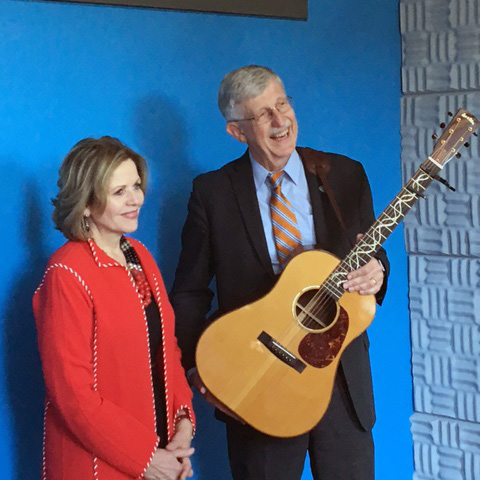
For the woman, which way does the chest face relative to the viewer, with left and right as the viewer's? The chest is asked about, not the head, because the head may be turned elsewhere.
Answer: facing the viewer and to the right of the viewer

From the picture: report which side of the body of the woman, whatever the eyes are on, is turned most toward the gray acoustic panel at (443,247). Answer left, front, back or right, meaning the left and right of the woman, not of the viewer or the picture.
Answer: left

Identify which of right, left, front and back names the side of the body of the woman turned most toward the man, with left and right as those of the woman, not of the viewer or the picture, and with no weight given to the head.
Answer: left

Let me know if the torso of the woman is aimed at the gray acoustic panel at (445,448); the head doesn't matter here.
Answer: no

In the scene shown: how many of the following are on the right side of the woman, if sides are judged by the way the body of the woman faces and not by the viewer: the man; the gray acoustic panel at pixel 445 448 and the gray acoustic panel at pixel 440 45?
0

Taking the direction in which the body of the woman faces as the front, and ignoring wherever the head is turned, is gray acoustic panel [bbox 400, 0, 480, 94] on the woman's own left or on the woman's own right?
on the woman's own left

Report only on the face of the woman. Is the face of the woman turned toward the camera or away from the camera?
toward the camera
